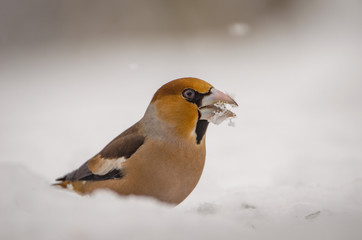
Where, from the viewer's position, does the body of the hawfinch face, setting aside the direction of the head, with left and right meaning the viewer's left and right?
facing to the right of the viewer
